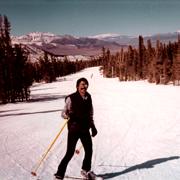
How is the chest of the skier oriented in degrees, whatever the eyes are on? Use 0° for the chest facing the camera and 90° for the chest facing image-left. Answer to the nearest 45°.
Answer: approximately 315°
